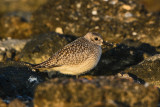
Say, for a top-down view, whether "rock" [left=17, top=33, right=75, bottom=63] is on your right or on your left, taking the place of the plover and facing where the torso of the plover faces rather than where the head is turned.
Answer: on your left

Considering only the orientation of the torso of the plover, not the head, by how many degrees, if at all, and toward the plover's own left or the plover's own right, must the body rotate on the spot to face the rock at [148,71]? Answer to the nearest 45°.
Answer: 0° — it already faces it

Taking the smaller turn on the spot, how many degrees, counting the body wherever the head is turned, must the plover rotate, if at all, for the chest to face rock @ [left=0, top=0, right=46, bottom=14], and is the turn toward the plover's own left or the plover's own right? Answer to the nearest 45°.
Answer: approximately 90° to the plover's own left

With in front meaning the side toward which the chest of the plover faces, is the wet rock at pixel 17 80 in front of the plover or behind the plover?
behind

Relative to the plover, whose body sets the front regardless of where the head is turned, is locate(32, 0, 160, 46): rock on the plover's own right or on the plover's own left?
on the plover's own left

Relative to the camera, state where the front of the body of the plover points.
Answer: to the viewer's right

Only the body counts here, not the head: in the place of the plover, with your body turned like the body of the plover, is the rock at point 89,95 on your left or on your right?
on your right
